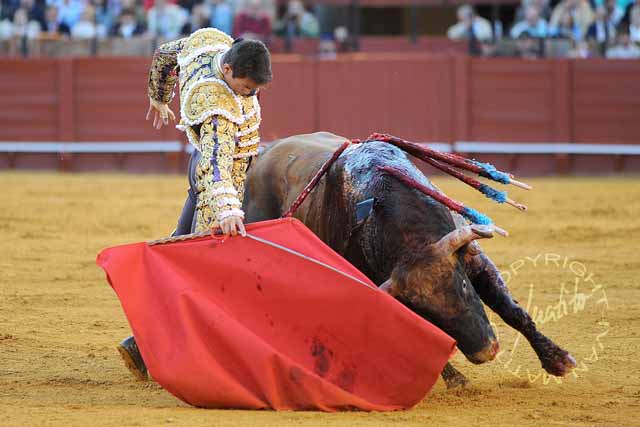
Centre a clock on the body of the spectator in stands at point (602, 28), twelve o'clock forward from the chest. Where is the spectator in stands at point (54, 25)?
the spectator in stands at point (54, 25) is roughly at 3 o'clock from the spectator in stands at point (602, 28).

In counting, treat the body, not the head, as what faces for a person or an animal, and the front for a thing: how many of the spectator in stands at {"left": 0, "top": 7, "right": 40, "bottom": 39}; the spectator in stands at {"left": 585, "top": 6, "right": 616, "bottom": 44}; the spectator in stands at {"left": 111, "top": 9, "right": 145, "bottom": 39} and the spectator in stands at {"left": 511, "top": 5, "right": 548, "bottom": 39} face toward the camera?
4

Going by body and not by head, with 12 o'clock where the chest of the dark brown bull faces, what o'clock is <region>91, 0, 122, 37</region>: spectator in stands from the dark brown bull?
The spectator in stands is roughly at 7 o'clock from the dark brown bull.

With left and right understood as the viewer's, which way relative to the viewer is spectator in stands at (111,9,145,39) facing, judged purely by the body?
facing the viewer

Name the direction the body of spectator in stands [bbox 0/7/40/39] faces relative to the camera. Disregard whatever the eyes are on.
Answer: toward the camera

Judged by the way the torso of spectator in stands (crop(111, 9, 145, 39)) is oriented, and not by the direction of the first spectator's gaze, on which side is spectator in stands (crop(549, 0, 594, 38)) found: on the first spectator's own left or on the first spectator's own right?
on the first spectator's own left

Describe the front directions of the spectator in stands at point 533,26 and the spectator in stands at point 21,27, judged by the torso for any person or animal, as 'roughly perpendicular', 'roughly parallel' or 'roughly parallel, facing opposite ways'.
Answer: roughly parallel

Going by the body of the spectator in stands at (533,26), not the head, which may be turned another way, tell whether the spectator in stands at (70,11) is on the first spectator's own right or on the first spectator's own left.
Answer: on the first spectator's own right

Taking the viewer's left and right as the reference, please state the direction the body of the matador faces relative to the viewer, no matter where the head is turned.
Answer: facing the viewer and to the right of the viewer
